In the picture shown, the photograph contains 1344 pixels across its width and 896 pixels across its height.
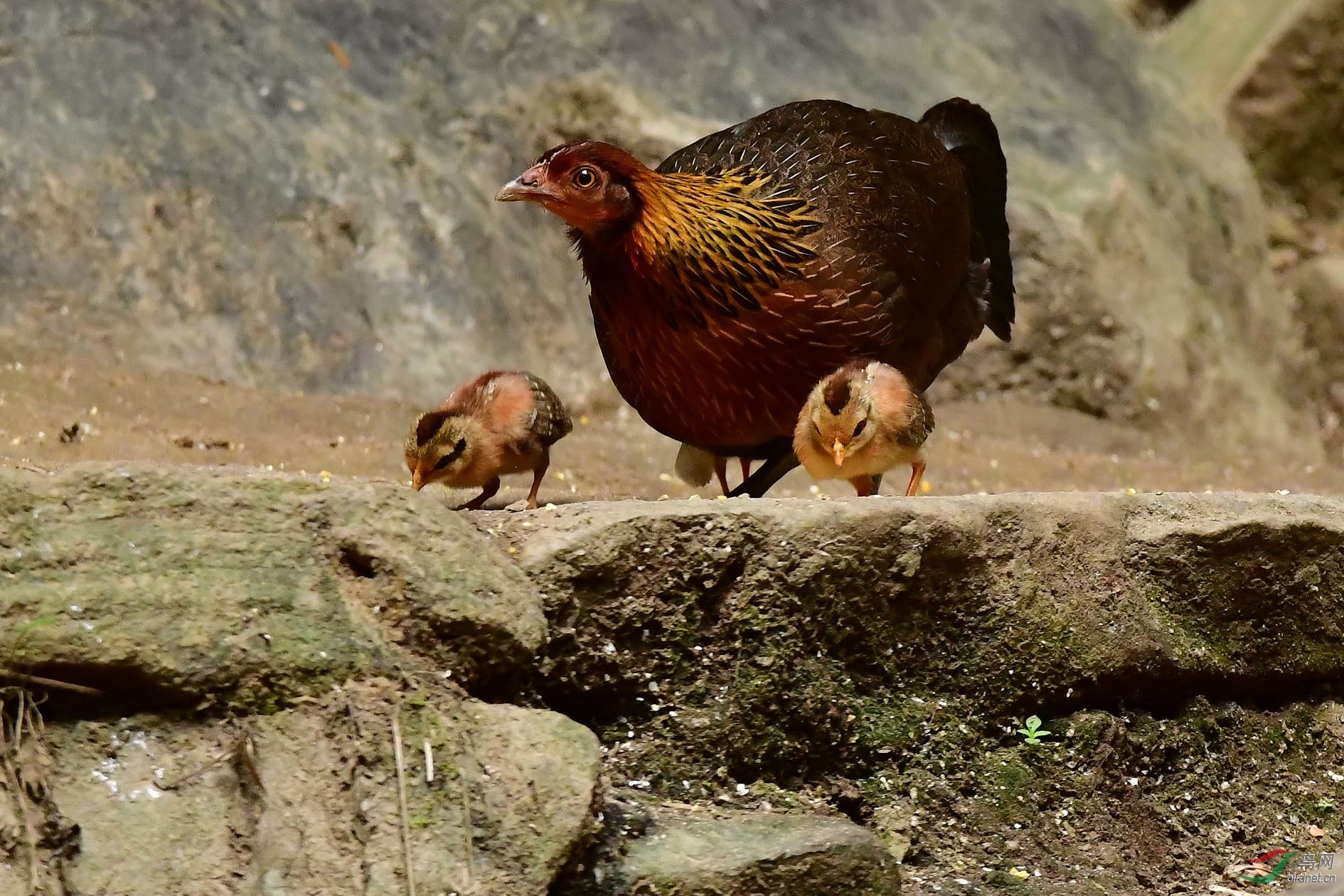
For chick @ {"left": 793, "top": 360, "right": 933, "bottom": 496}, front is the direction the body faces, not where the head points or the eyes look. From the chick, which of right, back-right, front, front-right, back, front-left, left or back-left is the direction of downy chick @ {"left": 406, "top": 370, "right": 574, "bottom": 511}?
front-right

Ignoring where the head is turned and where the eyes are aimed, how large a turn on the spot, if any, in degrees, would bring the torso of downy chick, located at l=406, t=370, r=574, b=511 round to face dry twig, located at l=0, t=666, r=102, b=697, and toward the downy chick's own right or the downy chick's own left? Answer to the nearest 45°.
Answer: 0° — it already faces it

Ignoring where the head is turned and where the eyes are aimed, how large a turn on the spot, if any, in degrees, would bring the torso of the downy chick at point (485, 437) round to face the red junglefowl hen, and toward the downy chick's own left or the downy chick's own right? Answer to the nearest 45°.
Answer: approximately 135° to the downy chick's own left

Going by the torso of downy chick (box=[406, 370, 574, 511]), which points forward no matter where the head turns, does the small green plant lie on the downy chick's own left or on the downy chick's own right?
on the downy chick's own left

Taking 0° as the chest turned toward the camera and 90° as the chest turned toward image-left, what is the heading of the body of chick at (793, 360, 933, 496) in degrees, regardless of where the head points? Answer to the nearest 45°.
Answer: approximately 45°

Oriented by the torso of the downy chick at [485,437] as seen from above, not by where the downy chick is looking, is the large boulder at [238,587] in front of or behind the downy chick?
in front

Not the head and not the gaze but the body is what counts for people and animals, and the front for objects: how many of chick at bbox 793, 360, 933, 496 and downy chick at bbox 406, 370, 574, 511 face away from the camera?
0

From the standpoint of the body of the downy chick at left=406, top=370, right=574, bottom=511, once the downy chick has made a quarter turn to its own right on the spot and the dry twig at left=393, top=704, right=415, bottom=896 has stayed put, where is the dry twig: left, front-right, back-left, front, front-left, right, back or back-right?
back-left

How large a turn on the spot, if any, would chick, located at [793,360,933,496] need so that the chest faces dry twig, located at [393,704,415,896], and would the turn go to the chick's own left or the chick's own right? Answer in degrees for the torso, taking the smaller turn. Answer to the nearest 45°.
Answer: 0° — it already faces it

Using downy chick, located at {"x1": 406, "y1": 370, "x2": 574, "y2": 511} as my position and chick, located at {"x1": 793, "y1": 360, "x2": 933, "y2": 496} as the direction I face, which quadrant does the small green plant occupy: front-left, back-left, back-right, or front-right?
front-right

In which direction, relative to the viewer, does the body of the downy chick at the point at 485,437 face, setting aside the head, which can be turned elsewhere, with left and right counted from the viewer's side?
facing the viewer and to the left of the viewer

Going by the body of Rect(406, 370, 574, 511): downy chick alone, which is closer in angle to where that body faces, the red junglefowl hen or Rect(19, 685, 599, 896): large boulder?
the large boulder
